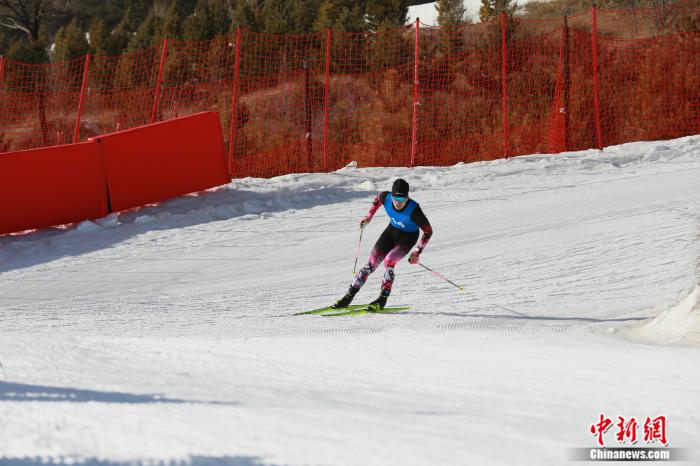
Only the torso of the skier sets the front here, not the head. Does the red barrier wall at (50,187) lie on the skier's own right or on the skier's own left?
on the skier's own right

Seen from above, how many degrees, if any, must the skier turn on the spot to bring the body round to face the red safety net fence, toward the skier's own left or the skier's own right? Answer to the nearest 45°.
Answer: approximately 135° to the skier's own right

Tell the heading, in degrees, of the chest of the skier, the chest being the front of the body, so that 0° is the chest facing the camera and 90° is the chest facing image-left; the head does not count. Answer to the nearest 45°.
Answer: approximately 45°

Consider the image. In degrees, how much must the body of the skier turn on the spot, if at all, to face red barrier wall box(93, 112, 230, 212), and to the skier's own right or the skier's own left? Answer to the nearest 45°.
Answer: approximately 90° to the skier's own right

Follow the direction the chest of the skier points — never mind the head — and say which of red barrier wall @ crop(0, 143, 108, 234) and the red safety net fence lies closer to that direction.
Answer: the red barrier wall
